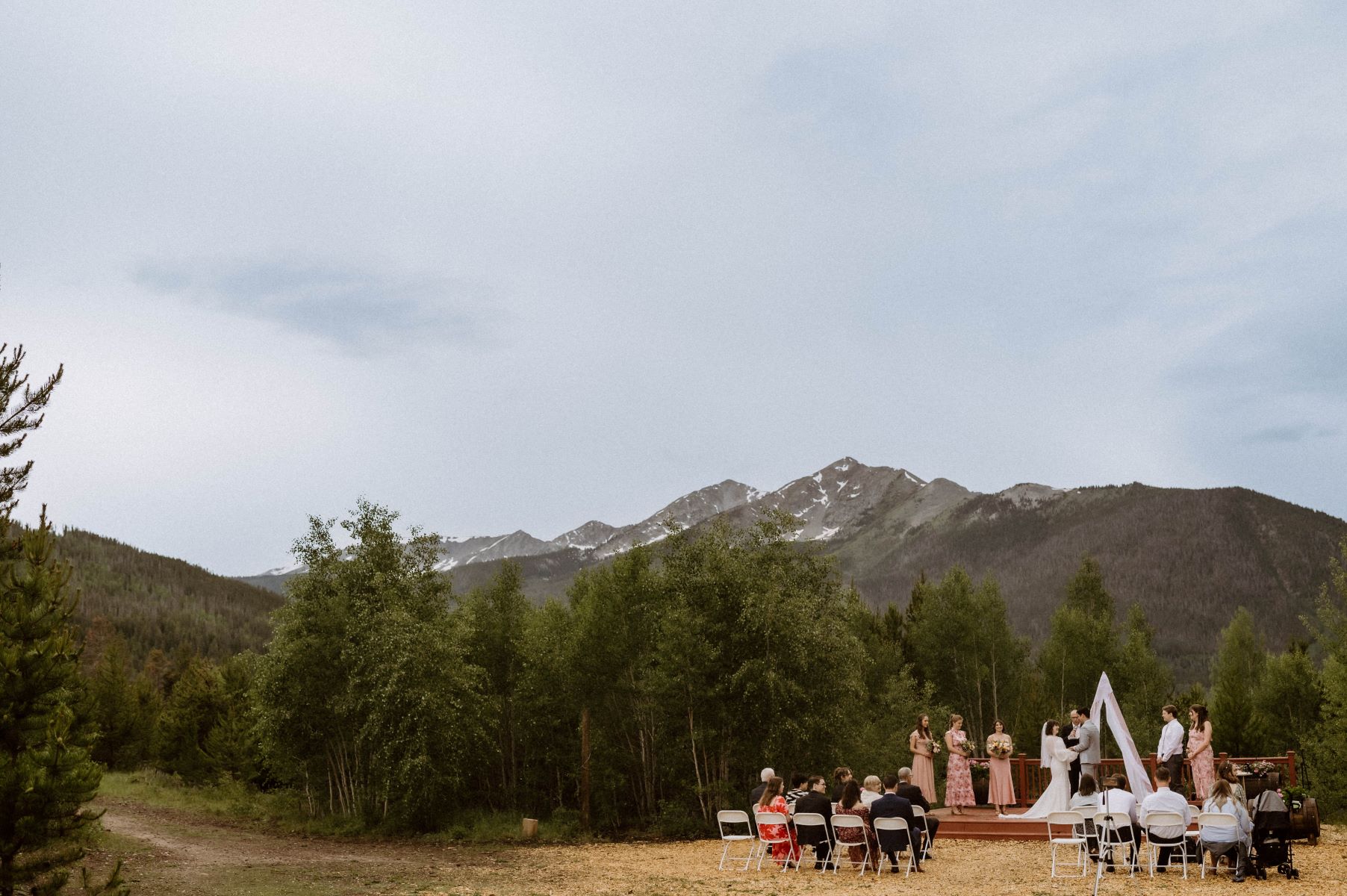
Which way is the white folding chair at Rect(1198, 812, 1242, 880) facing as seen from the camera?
away from the camera

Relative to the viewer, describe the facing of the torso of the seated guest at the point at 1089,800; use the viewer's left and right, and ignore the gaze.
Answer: facing away from the viewer

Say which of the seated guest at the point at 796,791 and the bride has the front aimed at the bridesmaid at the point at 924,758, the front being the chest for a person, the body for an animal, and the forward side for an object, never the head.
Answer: the seated guest

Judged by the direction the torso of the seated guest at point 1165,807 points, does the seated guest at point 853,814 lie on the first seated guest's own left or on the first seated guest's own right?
on the first seated guest's own left

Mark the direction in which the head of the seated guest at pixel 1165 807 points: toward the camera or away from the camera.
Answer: away from the camera

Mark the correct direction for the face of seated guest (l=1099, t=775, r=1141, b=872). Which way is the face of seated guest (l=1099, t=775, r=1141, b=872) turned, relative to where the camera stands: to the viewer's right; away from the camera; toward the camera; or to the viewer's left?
away from the camera

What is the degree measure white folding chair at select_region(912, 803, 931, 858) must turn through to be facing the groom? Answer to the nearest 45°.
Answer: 0° — it already faces them

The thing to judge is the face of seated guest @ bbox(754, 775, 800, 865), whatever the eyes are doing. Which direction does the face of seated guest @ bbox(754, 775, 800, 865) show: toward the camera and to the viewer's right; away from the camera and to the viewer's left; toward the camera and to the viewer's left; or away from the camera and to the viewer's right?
away from the camera and to the viewer's right

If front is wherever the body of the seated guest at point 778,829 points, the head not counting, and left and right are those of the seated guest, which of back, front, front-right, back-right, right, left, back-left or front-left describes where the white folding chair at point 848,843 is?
right

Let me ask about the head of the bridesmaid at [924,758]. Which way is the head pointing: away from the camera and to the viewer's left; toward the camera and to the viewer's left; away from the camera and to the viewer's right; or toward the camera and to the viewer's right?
toward the camera and to the viewer's right

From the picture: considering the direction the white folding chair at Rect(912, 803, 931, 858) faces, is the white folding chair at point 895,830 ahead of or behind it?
behind

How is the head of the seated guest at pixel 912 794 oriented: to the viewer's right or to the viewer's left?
to the viewer's right

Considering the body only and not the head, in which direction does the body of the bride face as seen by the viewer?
to the viewer's right

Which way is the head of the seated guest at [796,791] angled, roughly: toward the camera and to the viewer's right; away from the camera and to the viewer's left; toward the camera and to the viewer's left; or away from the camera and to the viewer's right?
away from the camera and to the viewer's right
